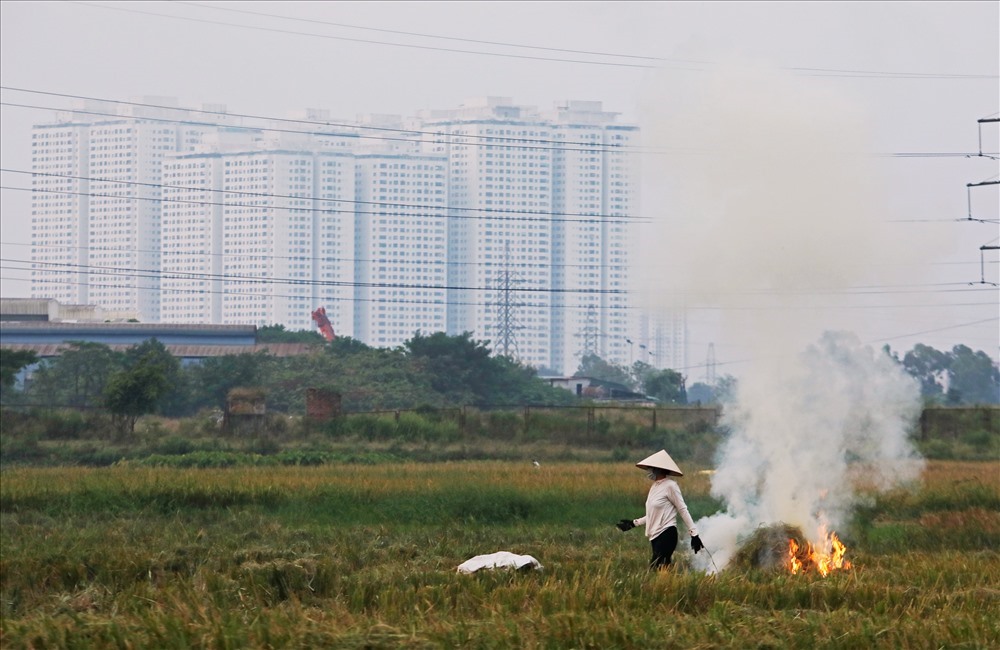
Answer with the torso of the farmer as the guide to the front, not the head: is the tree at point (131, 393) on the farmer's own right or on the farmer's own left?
on the farmer's own right

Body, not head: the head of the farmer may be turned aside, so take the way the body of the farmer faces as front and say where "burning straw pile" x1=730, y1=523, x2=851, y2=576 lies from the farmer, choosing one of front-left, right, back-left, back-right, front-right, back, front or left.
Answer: back-right

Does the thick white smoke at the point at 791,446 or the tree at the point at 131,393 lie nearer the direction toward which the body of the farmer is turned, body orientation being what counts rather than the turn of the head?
the tree

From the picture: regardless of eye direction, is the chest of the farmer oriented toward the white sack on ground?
yes

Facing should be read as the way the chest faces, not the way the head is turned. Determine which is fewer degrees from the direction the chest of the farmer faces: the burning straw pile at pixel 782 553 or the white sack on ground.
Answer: the white sack on ground

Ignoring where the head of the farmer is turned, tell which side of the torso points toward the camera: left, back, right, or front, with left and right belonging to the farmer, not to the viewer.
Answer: left
